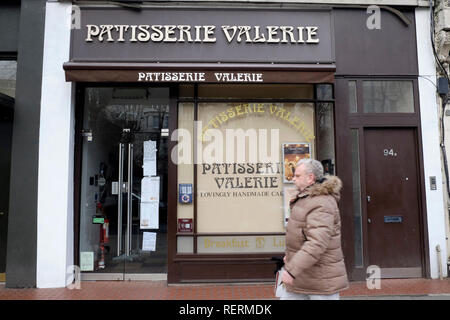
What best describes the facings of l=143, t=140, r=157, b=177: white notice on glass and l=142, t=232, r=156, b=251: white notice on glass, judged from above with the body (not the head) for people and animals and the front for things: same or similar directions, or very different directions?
same or similar directions

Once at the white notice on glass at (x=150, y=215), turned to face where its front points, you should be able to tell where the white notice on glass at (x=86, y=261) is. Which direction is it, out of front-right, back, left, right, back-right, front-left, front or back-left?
right

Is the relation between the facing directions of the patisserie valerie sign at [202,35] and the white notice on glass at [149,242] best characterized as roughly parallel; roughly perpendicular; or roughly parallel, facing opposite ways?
roughly parallel

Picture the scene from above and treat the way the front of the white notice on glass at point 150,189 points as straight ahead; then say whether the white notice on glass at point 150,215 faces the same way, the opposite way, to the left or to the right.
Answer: the same way

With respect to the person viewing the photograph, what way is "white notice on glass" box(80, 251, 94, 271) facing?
facing the viewer

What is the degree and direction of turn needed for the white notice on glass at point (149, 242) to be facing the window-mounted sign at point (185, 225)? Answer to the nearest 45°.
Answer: approximately 45° to its left

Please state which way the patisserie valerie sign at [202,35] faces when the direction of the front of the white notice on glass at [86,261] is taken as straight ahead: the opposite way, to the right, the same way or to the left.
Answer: the same way

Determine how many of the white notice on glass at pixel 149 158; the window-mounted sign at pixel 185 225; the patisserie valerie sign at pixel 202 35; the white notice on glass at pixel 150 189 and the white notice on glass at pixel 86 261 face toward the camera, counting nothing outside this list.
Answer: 5

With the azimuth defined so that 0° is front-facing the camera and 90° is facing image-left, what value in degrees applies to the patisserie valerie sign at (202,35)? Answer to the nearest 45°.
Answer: approximately 0°

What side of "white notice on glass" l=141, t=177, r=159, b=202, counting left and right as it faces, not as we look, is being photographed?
front

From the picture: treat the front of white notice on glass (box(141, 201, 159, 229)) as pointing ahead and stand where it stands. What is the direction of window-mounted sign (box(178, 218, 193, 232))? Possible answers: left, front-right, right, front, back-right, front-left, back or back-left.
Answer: front-left
